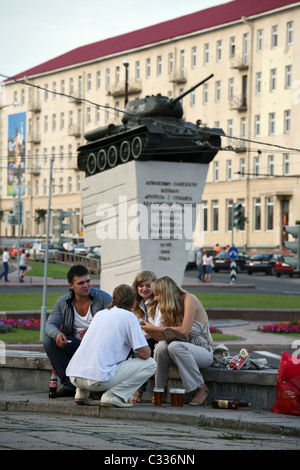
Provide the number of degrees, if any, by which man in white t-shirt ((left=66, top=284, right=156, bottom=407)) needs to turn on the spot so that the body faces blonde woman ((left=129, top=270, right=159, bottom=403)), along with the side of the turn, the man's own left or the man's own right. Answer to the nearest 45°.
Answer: approximately 45° to the man's own left

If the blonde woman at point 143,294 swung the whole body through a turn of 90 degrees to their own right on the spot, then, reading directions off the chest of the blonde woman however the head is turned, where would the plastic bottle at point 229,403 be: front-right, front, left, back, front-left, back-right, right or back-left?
back-left

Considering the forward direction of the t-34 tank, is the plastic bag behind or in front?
in front

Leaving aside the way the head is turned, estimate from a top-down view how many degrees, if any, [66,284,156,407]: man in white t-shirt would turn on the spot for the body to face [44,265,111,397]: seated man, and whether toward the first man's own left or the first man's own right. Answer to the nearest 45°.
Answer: approximately 90° to the first man's own left

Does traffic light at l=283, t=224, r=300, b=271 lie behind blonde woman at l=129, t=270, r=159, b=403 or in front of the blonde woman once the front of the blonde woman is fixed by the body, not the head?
behind

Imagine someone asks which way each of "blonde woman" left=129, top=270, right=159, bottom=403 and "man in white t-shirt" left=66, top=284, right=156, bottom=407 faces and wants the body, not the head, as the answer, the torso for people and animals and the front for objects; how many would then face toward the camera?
1

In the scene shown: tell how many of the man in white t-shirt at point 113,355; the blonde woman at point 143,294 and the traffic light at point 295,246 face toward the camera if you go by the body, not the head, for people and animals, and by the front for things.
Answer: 1

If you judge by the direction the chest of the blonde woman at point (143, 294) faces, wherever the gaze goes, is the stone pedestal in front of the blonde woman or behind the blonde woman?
behind

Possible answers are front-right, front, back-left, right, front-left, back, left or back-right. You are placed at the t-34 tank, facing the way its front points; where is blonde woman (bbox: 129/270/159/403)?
front-right

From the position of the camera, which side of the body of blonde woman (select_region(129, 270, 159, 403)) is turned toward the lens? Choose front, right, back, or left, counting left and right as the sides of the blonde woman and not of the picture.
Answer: front

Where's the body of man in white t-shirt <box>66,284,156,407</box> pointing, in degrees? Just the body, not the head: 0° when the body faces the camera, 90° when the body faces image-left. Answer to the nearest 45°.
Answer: approximately 225°

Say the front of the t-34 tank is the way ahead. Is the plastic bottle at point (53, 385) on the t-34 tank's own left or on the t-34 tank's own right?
on the t-34 tank's own right

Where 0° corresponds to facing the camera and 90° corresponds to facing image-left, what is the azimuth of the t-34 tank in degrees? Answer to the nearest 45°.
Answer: approximately 315°

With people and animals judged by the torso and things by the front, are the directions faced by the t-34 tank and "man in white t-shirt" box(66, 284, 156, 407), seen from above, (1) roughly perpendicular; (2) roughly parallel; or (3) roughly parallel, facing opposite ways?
roughly perpendicular
